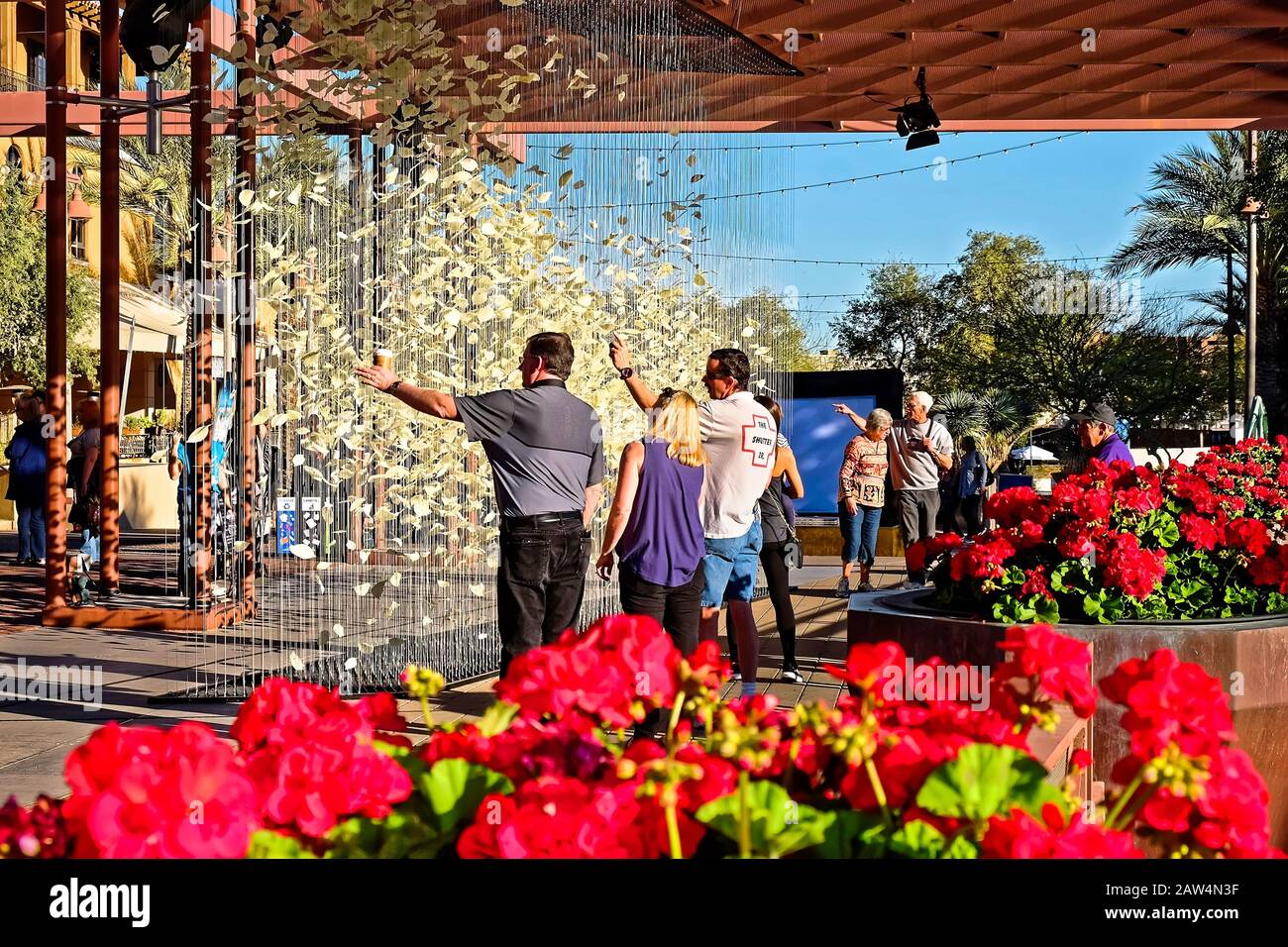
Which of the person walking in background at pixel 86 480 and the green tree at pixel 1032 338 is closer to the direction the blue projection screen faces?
the person walking in background

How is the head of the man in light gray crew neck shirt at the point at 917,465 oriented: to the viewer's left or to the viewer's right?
to the viewer's left

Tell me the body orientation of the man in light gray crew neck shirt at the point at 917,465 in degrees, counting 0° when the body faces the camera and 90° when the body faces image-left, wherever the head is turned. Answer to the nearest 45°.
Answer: approximately 45°

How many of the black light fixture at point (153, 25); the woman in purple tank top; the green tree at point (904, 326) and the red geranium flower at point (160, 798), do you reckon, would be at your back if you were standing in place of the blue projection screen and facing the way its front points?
1

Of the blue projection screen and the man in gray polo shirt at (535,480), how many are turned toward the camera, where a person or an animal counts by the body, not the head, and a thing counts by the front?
1

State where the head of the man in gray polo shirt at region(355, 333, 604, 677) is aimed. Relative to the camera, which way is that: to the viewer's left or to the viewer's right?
to the viewer's left

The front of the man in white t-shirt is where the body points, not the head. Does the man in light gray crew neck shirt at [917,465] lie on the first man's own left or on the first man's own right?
on the first man's own right

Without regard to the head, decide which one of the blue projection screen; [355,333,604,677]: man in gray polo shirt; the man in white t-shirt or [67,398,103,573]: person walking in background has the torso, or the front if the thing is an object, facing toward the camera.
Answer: the blue projection screen

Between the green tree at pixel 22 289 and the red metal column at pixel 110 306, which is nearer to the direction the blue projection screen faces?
the red metal column

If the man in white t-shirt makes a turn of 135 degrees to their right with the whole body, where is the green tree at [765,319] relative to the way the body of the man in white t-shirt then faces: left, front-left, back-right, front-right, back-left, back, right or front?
left

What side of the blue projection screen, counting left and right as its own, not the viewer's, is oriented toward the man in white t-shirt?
front

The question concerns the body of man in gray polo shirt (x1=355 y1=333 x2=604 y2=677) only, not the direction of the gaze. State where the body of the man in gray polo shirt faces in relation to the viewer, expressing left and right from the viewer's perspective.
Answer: facing away from the viewer and to the left of the viewer

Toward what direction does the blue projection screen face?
toward the camera

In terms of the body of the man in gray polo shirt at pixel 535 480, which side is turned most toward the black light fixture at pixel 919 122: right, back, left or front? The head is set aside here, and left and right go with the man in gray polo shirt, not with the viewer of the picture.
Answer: right
